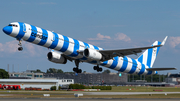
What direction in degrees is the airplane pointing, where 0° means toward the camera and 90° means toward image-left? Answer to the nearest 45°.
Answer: approximately 45°
